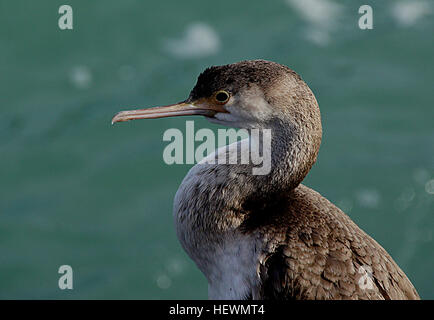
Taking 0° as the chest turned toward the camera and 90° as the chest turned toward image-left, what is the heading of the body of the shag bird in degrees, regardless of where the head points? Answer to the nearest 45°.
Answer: approximately 90°
